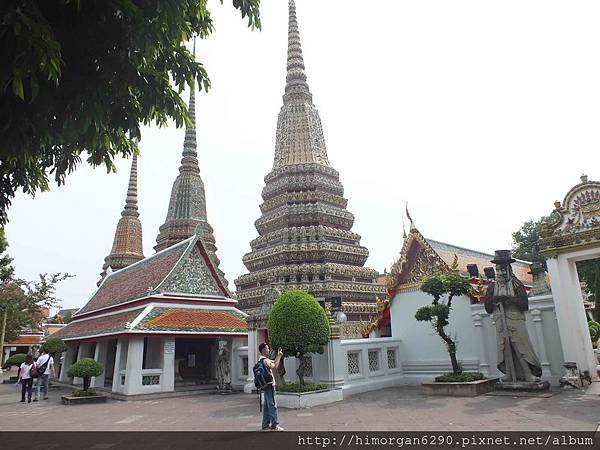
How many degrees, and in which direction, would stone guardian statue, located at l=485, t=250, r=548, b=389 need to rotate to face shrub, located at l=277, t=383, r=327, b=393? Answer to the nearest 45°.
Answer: approximately 45° to its right

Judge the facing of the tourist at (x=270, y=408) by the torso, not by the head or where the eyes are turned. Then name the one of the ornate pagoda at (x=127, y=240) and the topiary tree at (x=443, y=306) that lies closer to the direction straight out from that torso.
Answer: the topiary tree

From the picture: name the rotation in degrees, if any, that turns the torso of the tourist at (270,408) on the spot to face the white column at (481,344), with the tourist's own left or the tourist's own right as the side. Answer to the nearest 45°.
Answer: approximately 45° to the tourist's own left

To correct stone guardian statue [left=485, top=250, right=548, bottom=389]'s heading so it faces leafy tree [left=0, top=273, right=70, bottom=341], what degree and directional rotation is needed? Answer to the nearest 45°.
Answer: approximately 45° to its right

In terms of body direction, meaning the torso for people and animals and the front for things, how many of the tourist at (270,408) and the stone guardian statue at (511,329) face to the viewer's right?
1

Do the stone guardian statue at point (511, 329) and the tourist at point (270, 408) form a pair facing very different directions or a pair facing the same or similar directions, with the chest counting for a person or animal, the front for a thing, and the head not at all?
very different directions

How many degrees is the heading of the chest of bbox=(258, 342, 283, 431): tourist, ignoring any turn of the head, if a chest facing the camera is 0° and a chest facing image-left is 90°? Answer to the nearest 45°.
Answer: approximately 270°

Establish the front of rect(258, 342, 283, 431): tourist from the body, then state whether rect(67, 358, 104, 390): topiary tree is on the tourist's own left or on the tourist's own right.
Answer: on the tourist's own left

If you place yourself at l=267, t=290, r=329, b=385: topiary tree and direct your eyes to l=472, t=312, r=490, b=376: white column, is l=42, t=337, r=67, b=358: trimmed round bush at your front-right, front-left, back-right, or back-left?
back-left

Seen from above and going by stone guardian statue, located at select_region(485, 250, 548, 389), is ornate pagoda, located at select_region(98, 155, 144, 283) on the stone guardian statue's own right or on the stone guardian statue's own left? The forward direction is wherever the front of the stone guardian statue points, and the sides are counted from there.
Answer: on the stone guardian statue's own right

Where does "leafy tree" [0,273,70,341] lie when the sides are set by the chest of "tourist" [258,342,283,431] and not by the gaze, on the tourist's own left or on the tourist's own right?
on the tourist's own left

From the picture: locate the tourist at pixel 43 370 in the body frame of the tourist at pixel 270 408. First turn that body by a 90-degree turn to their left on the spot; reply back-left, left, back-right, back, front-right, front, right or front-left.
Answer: front-left

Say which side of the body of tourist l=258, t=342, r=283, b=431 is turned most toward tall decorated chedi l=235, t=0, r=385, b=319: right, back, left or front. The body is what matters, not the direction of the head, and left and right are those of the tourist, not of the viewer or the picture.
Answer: left
